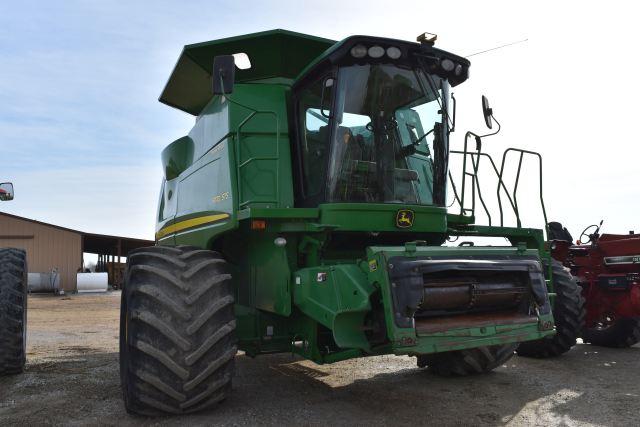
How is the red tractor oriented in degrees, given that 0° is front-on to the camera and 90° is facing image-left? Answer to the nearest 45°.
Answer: approximately 270°

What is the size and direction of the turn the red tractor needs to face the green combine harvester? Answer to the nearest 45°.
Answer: approximately 135° to its right

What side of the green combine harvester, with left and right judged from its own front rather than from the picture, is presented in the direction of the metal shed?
back

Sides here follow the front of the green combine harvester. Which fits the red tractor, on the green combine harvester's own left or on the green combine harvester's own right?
on the green combine harvester's own left

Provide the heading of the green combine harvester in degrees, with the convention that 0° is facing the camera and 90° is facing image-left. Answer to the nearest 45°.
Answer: approximately 315°

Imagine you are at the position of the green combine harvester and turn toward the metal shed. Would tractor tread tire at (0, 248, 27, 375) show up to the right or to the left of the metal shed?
left

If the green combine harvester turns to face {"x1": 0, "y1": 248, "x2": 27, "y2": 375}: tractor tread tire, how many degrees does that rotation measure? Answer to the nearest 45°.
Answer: approximately 135° to its right

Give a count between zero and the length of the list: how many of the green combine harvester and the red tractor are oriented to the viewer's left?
0
